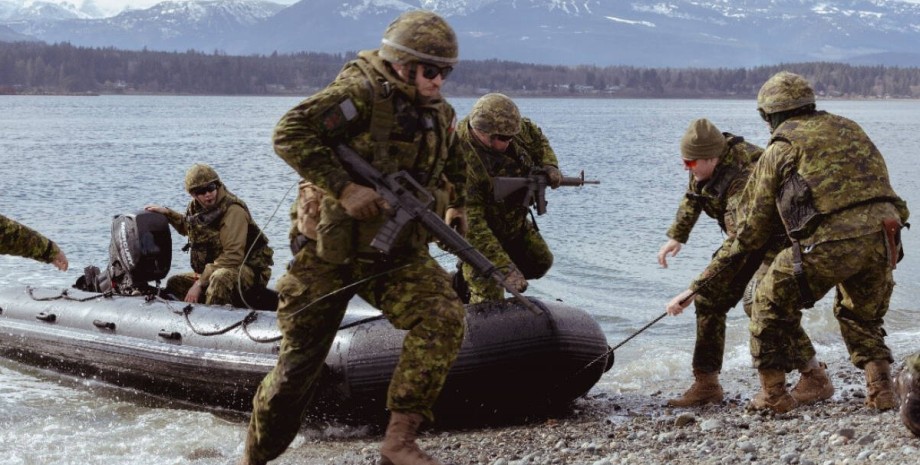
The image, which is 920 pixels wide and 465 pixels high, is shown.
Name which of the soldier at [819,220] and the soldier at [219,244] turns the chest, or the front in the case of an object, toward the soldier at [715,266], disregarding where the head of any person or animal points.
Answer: the soldier at [819,220]

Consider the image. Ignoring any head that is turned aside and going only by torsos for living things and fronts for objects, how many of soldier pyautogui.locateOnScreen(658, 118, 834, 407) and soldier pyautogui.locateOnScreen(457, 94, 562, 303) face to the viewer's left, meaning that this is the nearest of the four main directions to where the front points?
1

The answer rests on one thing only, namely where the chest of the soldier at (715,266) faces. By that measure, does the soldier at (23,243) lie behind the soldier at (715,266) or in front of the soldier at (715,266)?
in front

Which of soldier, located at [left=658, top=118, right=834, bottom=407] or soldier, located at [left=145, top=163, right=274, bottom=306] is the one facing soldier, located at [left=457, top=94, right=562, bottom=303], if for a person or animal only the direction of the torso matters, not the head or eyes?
soldier, located at [left=658, top=118, right=834, bottom=407]

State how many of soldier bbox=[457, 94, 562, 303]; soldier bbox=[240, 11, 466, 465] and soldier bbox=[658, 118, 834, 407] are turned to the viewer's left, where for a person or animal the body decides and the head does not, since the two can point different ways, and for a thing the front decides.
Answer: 1

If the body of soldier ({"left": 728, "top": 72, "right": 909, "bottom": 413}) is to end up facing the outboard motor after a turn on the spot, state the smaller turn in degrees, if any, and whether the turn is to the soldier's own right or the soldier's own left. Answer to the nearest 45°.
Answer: approximately 45° to the soldier's own left

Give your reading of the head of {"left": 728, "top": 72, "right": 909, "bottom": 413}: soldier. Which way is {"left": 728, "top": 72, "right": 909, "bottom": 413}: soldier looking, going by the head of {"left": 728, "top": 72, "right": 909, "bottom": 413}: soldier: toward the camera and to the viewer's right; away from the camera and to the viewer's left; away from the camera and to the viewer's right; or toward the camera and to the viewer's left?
away from the camera and to the viewer's left

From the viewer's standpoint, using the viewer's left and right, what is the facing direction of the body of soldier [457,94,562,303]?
facing the viewer and to the right of the viewer

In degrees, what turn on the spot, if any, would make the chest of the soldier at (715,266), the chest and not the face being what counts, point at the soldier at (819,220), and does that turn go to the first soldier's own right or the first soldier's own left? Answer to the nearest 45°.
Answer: approximately 135° to the first soldier's own left

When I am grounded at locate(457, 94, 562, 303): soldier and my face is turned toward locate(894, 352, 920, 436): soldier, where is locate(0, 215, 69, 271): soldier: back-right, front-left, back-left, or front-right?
back-right

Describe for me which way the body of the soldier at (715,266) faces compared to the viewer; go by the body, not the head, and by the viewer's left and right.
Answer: facing to the left of the viewer

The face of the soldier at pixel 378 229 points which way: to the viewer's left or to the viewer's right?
to the viewer's right

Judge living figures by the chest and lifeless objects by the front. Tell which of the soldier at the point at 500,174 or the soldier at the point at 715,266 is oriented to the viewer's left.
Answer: the soldier at the point at 715,266
